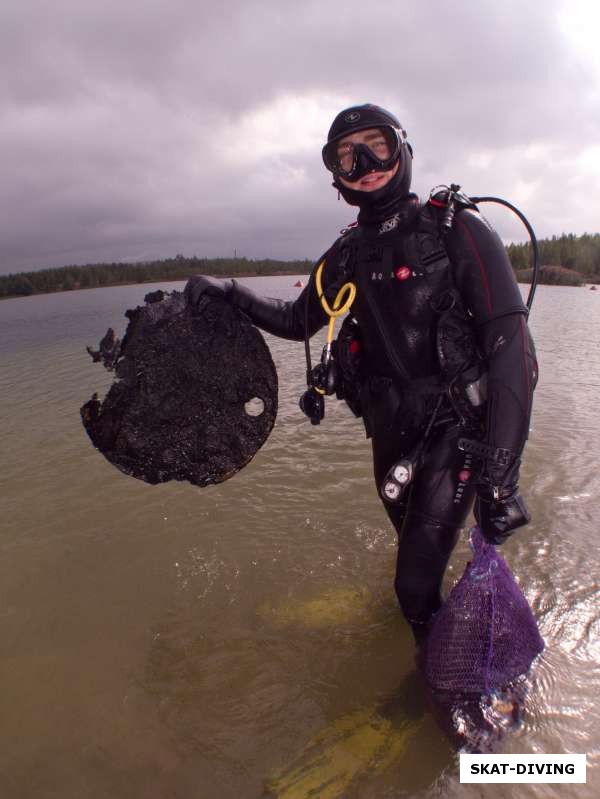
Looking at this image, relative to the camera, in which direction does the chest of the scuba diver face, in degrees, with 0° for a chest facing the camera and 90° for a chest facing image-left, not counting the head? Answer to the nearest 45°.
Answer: approximately 45°
